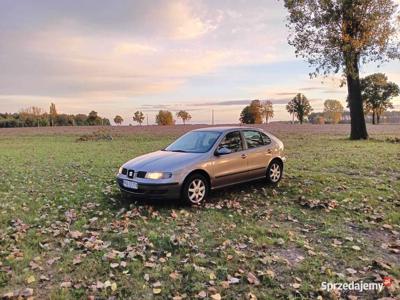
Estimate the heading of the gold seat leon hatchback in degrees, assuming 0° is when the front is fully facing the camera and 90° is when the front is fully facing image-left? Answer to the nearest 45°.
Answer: approximately 45°

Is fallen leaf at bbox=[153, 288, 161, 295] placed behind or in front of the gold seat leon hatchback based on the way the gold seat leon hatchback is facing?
in front

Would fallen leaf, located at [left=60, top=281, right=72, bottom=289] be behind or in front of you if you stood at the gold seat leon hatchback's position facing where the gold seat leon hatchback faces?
in front

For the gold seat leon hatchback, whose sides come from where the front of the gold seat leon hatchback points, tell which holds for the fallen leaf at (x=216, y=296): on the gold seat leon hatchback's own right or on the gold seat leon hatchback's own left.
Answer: on the gold seat leon hatchback's own left

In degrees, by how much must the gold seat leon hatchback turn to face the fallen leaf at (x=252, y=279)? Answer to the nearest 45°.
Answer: approximately 45° to its left

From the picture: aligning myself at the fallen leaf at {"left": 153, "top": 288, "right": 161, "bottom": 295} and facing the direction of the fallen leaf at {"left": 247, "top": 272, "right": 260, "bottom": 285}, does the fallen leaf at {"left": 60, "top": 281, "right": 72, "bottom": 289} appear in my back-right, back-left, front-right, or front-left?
back-left
